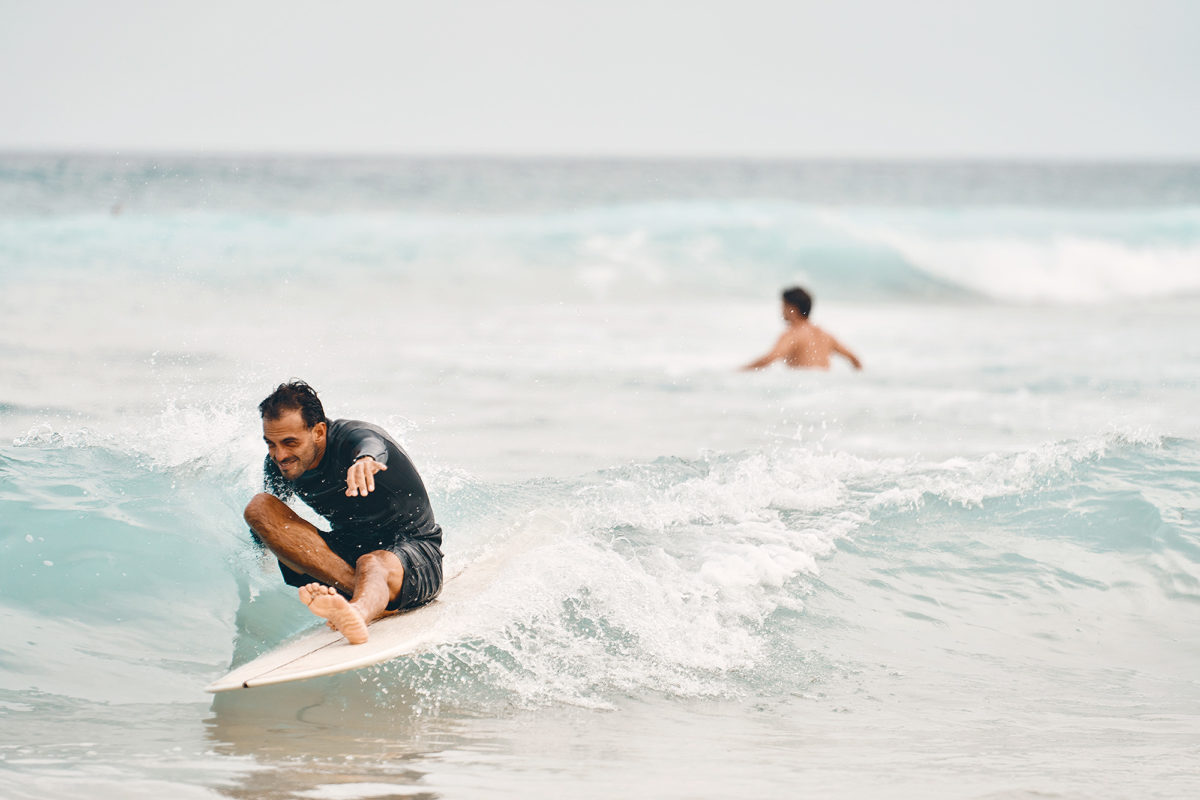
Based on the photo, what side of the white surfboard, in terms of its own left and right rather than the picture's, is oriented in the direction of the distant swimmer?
back

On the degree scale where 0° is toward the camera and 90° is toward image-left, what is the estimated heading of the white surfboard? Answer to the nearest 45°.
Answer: approximately 45°

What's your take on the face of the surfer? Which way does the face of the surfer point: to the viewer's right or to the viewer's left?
to the viewer's left

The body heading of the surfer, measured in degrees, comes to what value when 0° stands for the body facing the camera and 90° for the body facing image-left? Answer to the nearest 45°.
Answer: approximately 45°

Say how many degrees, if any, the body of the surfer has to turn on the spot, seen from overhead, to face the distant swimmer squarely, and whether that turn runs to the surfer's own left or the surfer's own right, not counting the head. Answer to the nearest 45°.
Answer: approximately 180°
